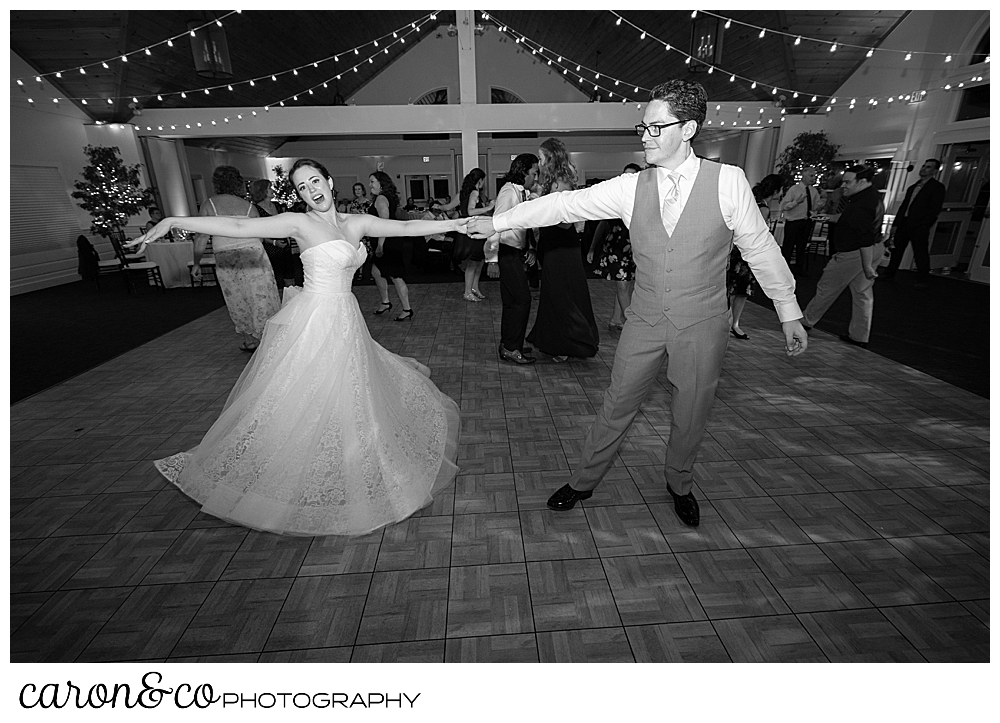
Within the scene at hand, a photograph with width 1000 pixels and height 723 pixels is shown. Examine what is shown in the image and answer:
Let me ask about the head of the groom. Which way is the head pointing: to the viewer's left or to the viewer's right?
to the viewer's left

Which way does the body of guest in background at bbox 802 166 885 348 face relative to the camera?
to the viewer's left

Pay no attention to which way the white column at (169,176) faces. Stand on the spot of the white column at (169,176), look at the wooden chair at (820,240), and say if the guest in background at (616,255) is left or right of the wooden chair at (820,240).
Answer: right

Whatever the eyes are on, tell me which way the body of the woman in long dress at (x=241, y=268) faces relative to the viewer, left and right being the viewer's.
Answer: facing away from the viewer

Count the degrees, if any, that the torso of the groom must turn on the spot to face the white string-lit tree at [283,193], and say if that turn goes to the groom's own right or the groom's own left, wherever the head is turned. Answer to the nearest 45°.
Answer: approximately 135° to the groom's own right

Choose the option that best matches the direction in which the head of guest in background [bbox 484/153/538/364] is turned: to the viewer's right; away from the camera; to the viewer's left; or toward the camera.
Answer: to the viewer's right

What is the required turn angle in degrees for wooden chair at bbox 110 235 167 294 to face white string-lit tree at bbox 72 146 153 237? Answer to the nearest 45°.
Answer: approximately 90° to its left

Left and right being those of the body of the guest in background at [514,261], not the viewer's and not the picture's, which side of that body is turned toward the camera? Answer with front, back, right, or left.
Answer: right

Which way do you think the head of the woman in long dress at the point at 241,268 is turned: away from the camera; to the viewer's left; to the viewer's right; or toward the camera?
away from the camera

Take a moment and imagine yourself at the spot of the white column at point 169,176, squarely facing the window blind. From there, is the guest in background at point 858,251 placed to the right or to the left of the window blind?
left

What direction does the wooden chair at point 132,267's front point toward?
to the viewer's right

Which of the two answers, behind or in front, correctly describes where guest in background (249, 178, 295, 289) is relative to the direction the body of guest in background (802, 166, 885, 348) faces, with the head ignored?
in front
